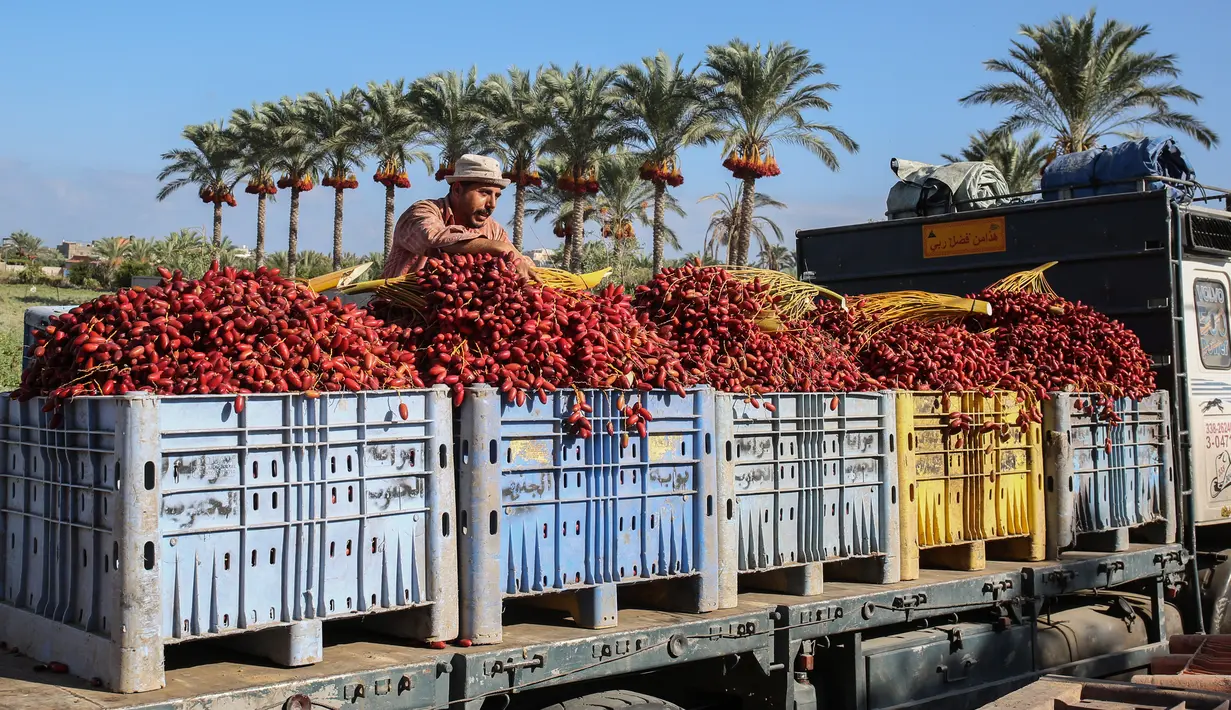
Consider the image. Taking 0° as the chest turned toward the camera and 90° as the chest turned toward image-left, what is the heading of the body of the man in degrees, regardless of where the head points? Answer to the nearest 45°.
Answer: approximately 315°

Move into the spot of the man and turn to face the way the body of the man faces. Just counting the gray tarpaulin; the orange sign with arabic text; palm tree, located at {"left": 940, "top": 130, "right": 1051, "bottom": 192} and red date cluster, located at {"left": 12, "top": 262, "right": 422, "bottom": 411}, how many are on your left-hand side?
3

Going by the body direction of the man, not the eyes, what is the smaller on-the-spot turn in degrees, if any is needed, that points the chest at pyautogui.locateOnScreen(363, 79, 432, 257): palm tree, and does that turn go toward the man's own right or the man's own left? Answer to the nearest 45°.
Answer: approximately 135° to the man's own left

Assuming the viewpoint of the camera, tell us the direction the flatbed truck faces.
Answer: facing away from the viewer and to the right of the viewer

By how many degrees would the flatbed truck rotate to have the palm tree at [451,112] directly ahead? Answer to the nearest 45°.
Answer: approximately 45° to its left

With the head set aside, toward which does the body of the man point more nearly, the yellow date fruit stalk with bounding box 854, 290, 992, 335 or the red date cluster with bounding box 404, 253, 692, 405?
the red date cluster

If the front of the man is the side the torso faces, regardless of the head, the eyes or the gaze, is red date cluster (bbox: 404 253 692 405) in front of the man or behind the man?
in front

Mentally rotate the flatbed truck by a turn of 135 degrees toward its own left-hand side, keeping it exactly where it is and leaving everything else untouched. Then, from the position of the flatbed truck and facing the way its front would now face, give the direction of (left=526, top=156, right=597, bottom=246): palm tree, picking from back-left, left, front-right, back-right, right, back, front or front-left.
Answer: right

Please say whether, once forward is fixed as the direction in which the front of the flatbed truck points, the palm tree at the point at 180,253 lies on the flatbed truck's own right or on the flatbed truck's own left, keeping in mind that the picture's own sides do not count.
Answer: on the flatbed truck's own left

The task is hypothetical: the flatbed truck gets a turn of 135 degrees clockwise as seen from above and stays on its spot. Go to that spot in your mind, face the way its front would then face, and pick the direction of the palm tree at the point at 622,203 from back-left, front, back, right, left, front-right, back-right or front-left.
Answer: back

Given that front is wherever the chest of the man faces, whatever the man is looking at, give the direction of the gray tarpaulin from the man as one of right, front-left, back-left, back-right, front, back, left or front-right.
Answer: left

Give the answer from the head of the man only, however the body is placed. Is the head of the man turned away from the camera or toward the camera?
toward the camera

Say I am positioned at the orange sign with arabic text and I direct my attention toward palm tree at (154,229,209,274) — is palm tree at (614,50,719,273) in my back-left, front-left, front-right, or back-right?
front-right
